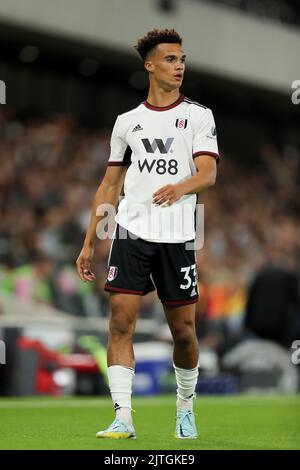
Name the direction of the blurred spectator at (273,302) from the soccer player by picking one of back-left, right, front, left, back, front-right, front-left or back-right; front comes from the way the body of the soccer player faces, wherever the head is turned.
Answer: back

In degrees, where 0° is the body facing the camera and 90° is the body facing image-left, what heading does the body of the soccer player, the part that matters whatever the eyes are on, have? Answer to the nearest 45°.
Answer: approximately 0°

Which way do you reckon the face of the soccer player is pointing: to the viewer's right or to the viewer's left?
to the viewer's right
